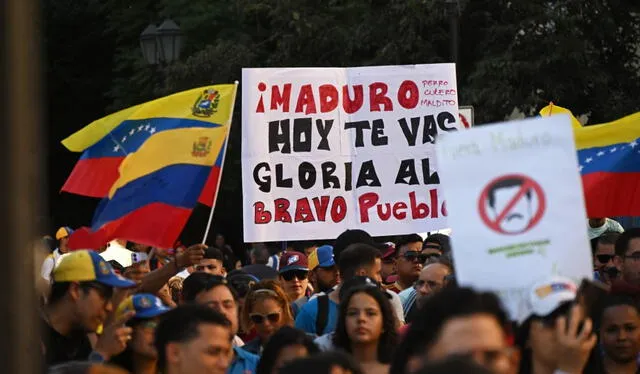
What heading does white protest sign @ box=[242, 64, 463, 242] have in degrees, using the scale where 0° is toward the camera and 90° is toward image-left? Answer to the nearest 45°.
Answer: approximately 0°

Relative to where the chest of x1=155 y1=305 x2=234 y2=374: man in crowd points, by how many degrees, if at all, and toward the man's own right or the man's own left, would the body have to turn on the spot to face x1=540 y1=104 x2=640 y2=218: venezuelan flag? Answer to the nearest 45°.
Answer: approximately 90° to the man's own left

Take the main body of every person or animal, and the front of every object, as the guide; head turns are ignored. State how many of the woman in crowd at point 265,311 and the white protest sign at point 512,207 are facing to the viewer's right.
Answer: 0

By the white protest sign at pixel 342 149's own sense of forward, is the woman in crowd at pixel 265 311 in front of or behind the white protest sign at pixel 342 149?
in front

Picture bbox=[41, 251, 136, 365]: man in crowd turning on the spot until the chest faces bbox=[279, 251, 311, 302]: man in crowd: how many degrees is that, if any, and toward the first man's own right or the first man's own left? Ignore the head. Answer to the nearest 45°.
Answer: approximately 45° to the first man's own left

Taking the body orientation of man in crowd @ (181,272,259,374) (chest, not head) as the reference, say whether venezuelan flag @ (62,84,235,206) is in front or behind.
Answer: behind
